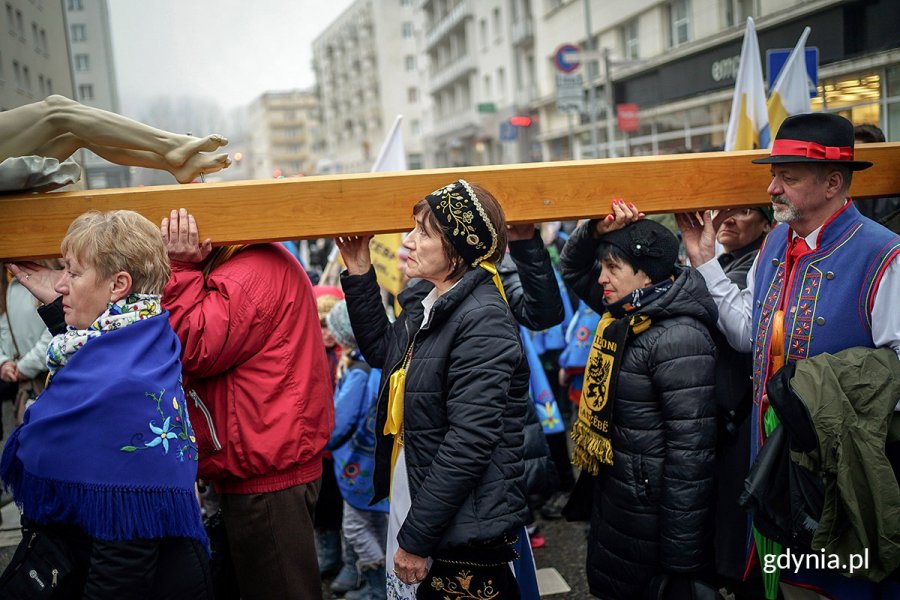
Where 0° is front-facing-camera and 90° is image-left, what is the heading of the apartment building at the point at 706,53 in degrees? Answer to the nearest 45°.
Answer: approximately 45°

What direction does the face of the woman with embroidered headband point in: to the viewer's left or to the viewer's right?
to the viewer's left

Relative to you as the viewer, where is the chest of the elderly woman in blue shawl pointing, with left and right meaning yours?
facing to the left of the viewer

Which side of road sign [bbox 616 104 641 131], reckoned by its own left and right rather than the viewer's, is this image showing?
front

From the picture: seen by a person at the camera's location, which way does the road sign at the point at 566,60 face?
facing the viewer

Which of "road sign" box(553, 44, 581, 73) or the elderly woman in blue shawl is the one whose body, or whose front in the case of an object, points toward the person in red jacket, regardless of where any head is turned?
the road sign

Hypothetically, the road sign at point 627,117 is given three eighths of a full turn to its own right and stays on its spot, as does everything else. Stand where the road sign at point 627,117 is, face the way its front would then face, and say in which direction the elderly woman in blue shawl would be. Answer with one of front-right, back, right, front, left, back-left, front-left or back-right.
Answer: back-left

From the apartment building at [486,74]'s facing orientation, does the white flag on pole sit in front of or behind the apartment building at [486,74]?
in front

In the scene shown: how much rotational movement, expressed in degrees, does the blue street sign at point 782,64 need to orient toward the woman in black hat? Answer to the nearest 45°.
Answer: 0° — it already faces them

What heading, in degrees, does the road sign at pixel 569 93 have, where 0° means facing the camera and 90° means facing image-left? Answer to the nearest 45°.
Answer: approximately 0°

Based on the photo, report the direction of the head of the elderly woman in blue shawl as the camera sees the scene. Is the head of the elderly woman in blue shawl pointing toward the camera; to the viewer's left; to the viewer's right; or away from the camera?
to the viewer's left

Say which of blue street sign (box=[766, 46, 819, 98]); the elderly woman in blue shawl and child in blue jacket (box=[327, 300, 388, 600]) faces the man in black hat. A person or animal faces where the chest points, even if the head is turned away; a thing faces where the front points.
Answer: the blue street sign
